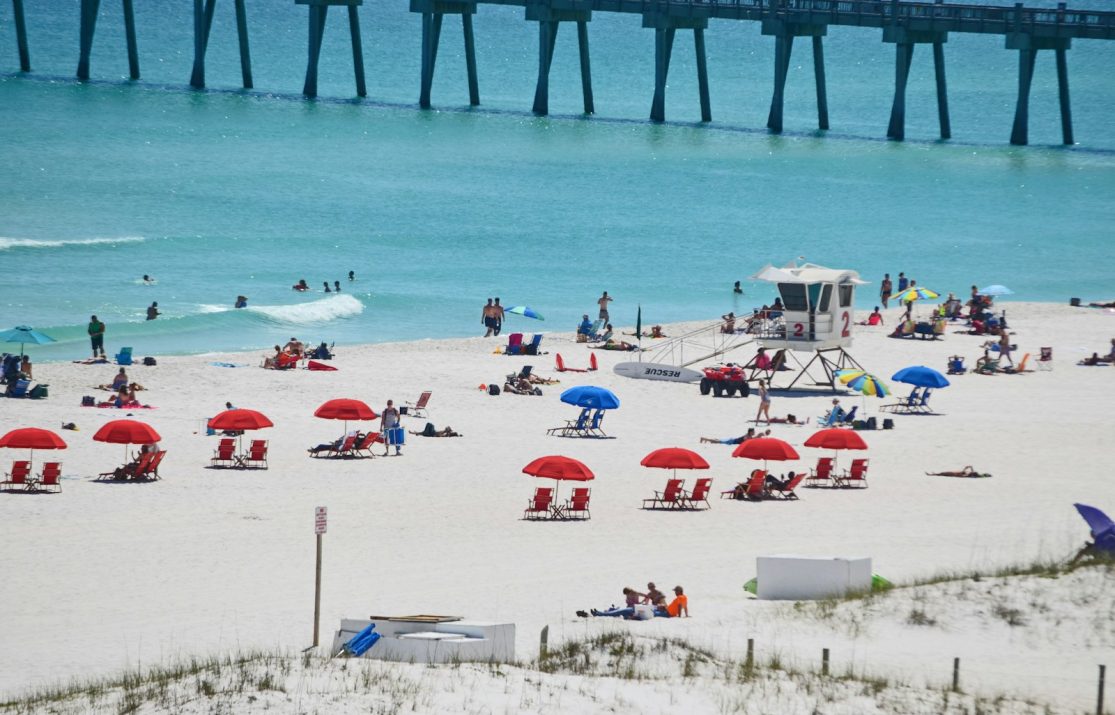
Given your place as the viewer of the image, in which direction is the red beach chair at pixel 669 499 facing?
facing away from the viewer and to the left of the viewer

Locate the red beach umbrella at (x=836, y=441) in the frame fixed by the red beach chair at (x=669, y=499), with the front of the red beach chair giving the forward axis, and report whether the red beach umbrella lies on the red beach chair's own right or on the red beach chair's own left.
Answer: on the red beach chair's own right

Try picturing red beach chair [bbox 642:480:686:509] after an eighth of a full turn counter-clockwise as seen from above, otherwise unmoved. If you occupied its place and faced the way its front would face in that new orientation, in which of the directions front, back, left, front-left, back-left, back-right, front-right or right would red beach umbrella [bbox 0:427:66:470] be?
front

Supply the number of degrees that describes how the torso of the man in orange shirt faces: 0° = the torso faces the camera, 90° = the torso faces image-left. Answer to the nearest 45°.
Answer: approximately 90°

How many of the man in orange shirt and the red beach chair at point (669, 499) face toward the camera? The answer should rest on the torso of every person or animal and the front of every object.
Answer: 0

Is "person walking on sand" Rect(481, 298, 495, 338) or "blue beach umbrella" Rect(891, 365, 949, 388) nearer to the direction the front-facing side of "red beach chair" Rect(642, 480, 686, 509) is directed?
the person walking on sand

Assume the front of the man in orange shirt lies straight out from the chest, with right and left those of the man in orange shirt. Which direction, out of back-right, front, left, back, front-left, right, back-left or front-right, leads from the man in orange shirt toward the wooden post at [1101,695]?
back-left

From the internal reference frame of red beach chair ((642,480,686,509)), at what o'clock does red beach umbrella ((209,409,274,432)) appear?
The red beach umbrella is roughly at 11 o'clock from the red beach chair.

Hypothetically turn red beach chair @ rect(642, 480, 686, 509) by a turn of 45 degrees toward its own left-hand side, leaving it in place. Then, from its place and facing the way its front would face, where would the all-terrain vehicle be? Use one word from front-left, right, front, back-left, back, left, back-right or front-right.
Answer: right

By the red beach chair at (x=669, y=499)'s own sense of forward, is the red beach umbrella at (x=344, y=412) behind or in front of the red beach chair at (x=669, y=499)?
in front

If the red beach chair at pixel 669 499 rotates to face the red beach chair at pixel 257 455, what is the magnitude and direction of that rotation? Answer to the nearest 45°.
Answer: approximately 45° to its left
